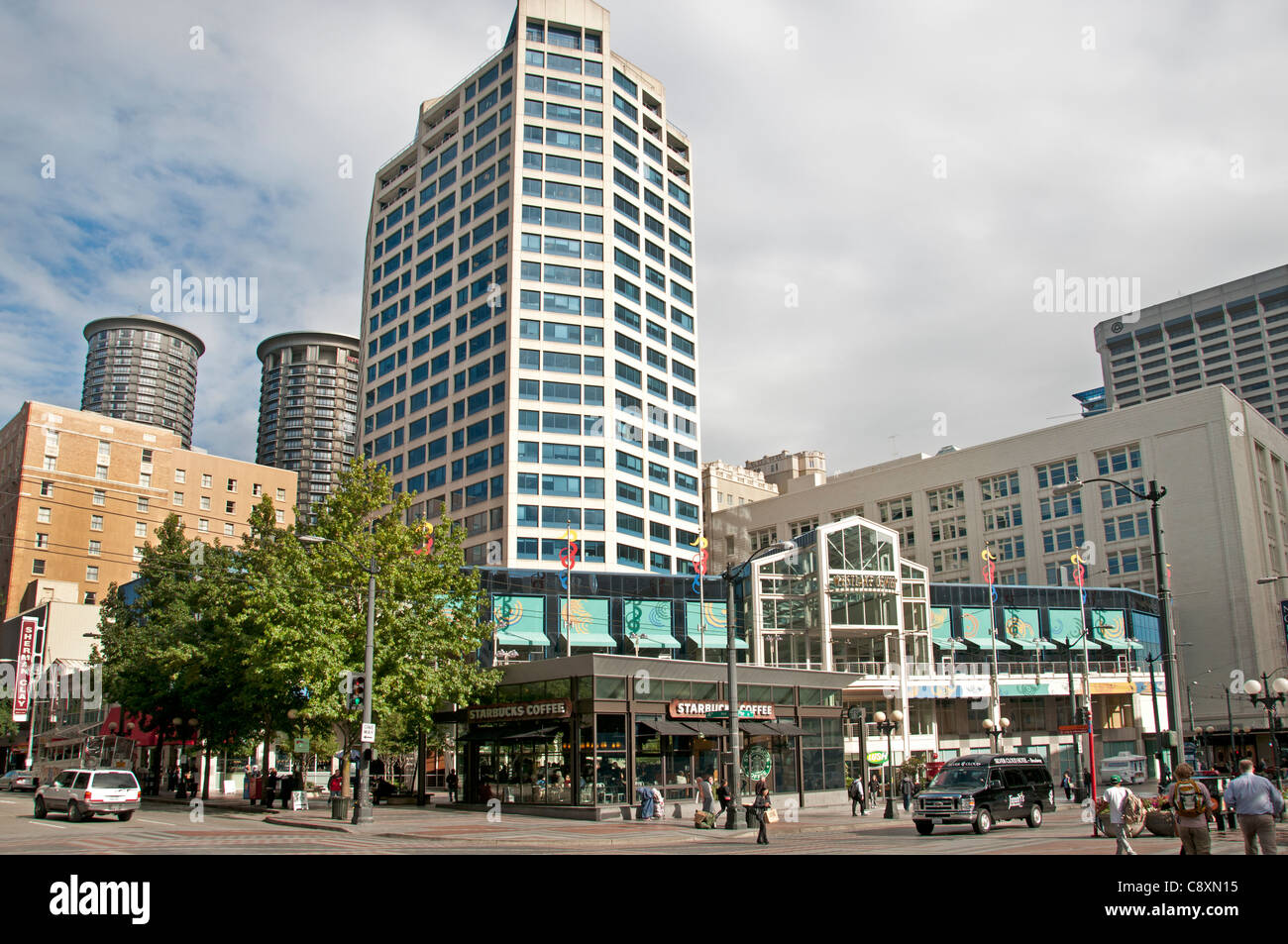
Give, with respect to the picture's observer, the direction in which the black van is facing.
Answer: facing the viewer and to the left of the viewer

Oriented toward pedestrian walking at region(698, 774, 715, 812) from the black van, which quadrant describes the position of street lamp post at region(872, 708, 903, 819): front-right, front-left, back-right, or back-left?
front-right

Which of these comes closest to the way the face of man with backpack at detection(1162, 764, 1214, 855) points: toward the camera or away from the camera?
away from the camera

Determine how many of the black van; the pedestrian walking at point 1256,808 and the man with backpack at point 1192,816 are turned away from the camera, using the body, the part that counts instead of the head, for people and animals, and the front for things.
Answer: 2

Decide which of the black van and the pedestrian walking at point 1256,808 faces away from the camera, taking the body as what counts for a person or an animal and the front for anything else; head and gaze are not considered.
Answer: the pedestrian walking

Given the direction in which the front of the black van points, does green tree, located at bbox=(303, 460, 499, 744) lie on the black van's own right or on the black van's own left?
on the black van's own right

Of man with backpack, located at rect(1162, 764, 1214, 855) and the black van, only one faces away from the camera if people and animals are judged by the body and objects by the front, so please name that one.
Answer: the man with backpack

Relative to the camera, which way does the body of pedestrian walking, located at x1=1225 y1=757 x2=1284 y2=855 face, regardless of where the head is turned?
away from the camera

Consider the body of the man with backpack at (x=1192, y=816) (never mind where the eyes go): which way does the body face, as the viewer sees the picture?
away from the camera

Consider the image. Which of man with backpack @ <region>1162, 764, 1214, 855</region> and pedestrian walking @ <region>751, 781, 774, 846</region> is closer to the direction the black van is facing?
the pedestrian walking

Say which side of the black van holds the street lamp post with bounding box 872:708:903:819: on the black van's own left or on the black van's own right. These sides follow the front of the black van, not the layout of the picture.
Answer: on the black van's own right
